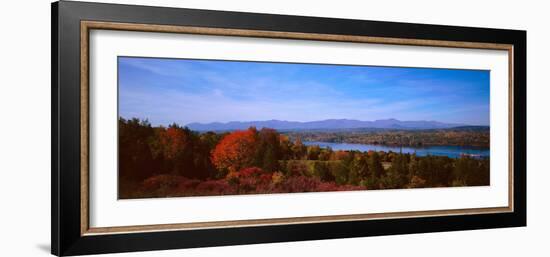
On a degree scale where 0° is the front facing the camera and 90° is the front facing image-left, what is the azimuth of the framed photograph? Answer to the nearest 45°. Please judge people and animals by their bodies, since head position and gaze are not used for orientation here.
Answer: approximately 315°
